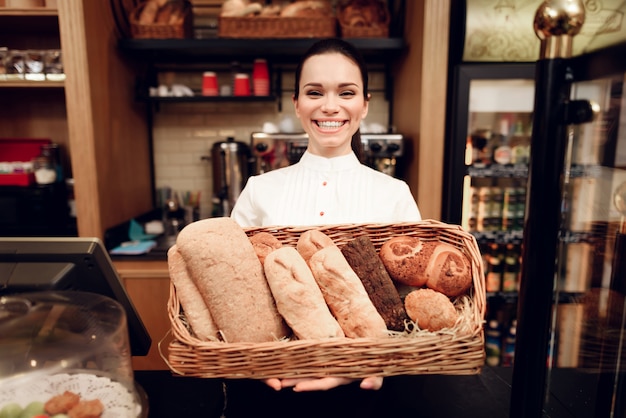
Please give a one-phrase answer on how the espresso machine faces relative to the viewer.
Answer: facing the viewer

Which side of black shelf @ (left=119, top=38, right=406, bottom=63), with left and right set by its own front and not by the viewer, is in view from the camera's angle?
front

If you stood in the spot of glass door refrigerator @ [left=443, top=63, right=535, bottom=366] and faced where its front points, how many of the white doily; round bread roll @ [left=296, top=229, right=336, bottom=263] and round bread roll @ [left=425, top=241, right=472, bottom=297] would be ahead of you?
3

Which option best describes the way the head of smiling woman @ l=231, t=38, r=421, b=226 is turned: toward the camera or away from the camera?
toward the camera

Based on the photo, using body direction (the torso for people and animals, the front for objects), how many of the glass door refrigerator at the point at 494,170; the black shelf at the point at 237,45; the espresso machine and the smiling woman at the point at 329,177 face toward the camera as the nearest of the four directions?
4

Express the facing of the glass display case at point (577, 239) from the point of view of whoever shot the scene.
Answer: facing the viewer and to the left of the viewer

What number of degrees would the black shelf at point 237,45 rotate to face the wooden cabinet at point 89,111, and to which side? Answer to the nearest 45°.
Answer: approximately 90° to its right

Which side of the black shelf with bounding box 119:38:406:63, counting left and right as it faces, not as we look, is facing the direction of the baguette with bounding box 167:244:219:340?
front

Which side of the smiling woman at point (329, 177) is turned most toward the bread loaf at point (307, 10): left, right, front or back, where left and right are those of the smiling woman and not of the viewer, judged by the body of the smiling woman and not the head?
back

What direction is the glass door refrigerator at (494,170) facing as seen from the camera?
toward the camera

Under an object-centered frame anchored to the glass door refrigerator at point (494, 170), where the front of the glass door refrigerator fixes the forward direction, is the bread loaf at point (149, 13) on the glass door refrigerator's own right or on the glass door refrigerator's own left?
on the glass door refrigerator's own right
